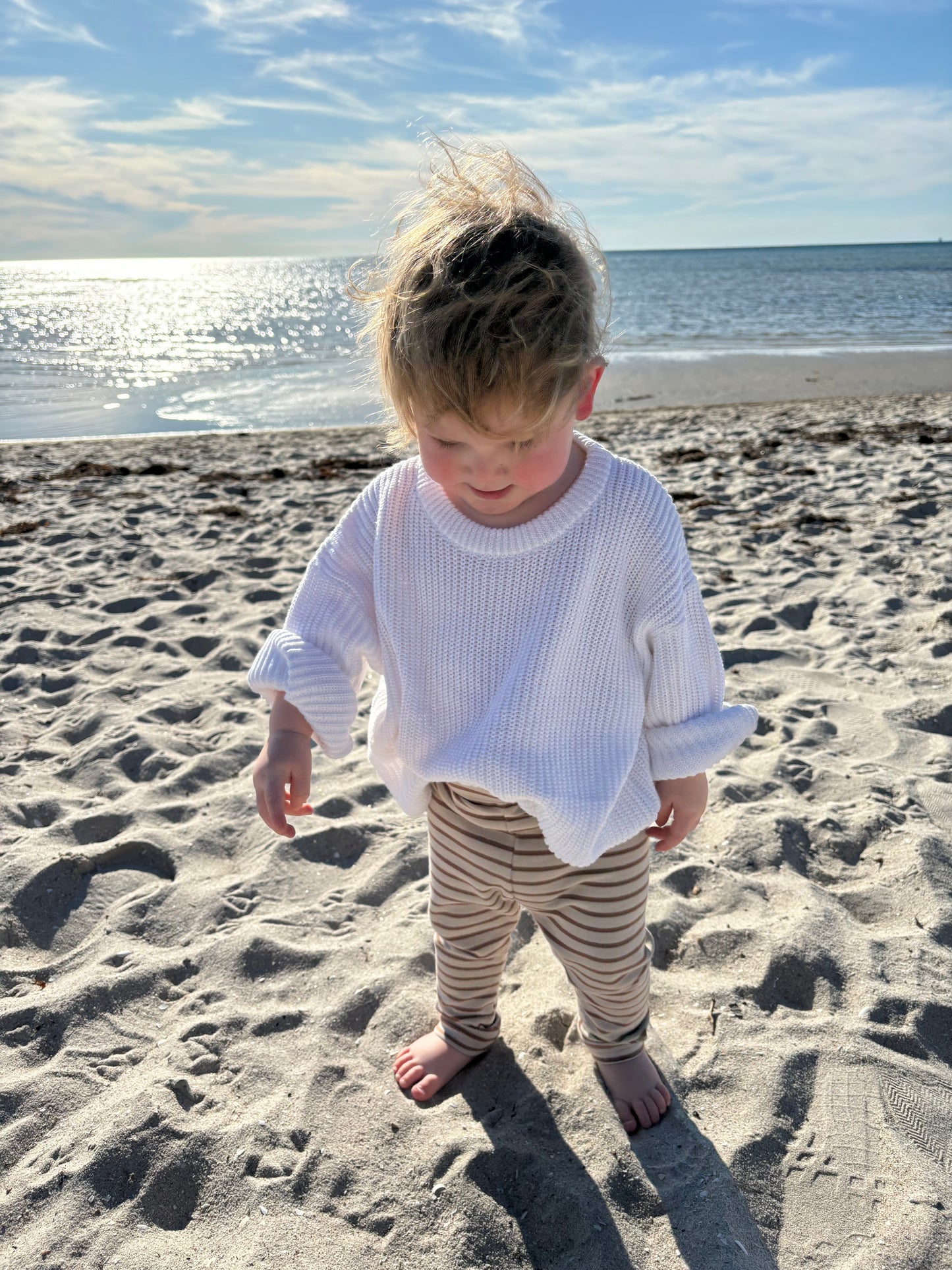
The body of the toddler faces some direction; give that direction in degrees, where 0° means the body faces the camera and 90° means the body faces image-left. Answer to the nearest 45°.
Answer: approximately 0°
